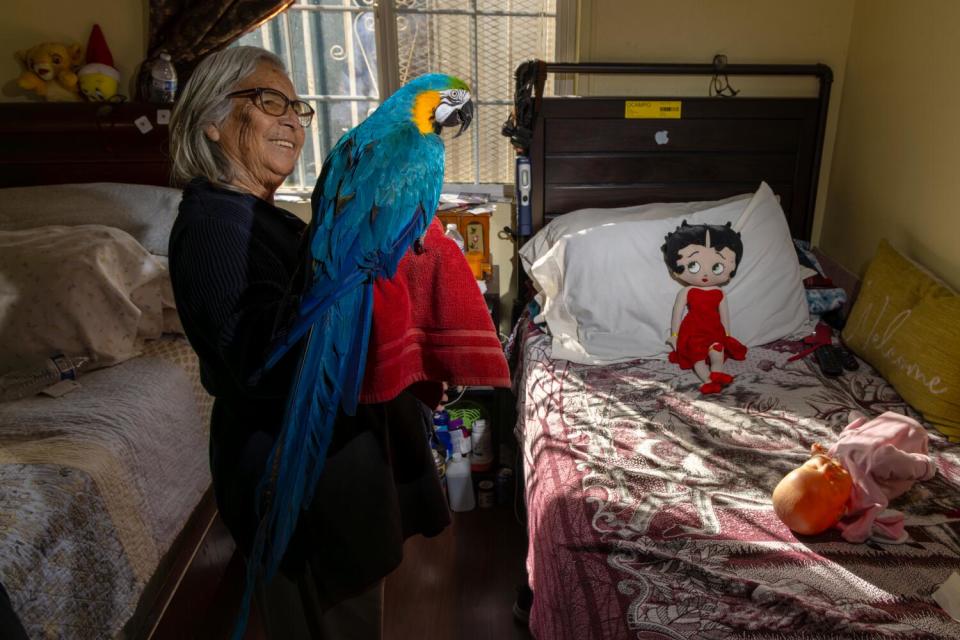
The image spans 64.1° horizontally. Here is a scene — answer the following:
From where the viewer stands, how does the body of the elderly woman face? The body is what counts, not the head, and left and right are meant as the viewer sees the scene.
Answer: facing to the right of the viewer

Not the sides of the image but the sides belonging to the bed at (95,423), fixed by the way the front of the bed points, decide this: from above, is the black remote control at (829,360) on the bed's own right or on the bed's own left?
on the bed's own left

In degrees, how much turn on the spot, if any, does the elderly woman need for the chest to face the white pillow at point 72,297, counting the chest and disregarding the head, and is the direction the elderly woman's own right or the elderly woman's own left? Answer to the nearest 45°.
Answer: approximately 135° to the elderly woman's own left

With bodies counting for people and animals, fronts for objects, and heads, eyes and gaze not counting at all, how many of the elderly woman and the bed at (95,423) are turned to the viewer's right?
1

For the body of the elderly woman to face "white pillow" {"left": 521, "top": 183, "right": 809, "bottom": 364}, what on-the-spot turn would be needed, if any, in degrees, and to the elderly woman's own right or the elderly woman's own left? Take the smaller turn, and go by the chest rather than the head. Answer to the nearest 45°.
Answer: approximately 45° to the elderly woman's own left

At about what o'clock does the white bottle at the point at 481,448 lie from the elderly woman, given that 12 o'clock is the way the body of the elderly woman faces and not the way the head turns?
The white bottle is roughly at 10 o'clock from the elderly woman.

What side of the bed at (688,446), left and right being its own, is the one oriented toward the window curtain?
right

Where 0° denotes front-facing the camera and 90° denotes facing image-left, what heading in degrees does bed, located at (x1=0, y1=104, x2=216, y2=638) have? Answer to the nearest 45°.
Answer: approximately 0°

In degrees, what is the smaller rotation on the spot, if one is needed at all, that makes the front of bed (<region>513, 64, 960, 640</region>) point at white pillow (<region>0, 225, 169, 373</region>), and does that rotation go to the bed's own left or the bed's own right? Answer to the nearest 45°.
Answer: approximately 90° to the bed's own right

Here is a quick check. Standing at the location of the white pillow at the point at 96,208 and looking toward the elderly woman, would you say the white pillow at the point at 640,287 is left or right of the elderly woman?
left

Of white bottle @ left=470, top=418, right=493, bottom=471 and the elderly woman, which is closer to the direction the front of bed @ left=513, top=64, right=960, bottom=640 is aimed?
the elderly woman

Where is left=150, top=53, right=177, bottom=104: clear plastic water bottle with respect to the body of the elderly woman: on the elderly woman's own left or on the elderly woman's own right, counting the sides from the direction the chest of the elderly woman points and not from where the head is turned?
on the elderly woman's own left

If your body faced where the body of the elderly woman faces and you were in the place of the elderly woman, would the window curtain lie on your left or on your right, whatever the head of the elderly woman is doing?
on your left
